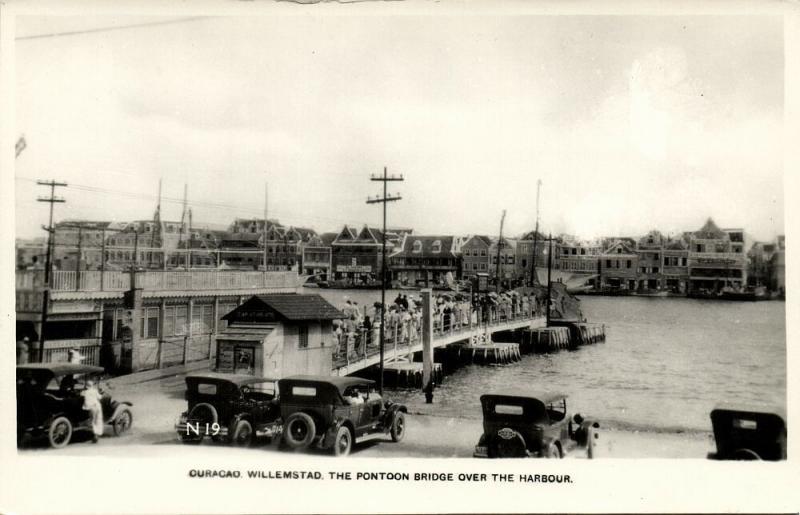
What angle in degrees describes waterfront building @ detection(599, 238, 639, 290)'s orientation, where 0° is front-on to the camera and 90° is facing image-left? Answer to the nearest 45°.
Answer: approximately 0°

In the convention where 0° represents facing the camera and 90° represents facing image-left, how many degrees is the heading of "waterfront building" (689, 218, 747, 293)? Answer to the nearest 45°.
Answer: approximately 0°

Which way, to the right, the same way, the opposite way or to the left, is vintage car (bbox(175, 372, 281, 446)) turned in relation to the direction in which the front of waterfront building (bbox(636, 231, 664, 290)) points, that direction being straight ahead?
the opposite way

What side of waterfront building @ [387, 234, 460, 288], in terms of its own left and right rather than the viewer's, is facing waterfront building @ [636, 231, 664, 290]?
left

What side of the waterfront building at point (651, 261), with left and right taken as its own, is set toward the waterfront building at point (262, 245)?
right

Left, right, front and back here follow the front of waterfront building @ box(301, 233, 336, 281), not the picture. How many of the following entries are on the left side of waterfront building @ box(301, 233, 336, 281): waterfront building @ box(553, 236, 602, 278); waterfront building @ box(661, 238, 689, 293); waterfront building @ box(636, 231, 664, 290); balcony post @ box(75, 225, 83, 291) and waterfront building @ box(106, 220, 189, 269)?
3
